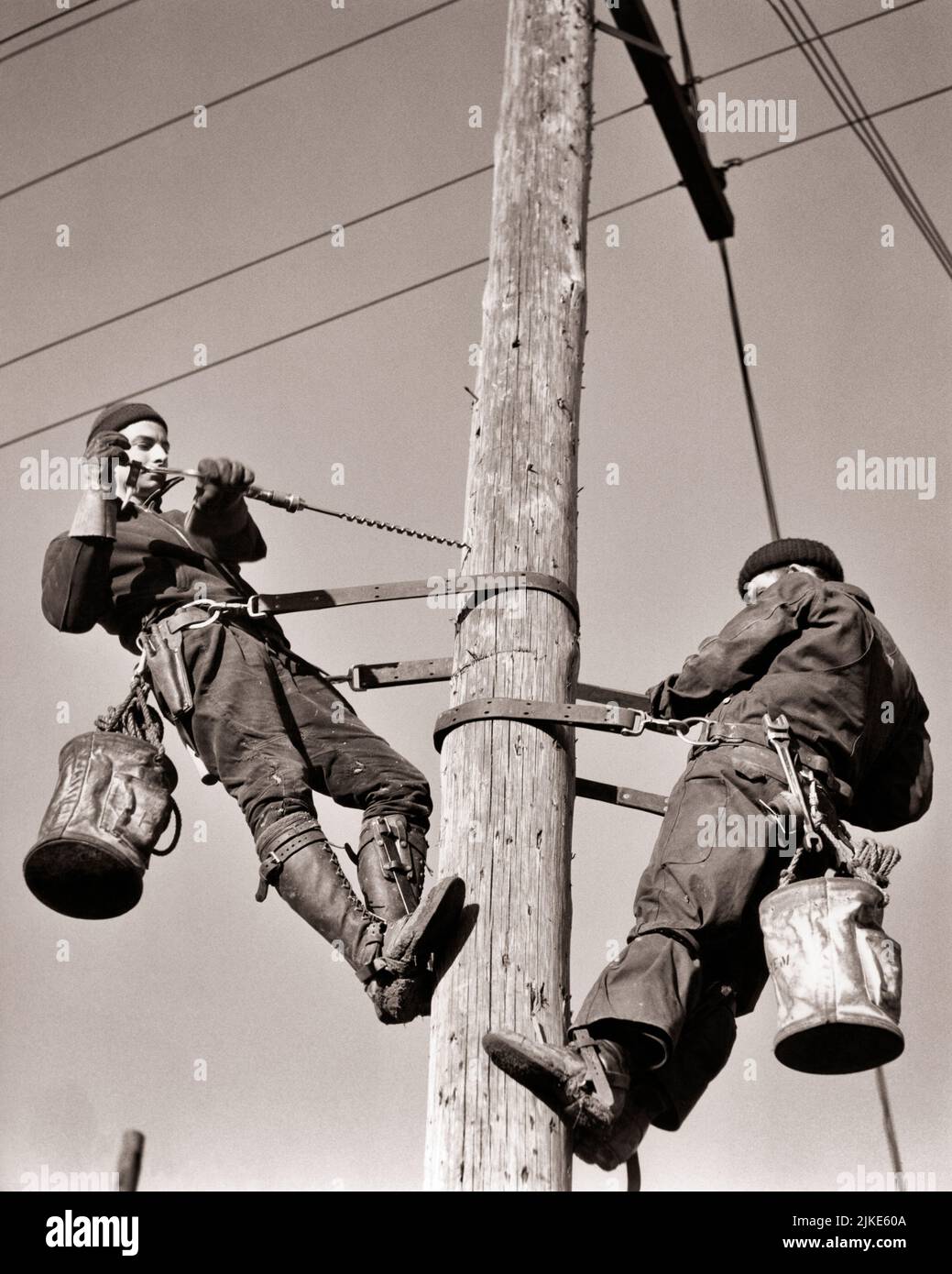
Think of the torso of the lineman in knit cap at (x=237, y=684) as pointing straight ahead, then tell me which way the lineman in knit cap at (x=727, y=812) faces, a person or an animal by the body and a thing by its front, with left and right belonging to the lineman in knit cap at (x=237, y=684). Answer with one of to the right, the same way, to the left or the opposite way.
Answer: the opposite way

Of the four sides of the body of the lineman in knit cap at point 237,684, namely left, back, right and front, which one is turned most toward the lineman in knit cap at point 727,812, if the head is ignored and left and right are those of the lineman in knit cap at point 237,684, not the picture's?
front

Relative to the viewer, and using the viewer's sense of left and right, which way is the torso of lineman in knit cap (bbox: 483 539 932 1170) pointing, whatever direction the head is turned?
facing away from the viewer and to the left of the viewer

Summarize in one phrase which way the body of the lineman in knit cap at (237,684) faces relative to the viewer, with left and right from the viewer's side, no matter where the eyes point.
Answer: facing the viewer and to the right of the viewer
